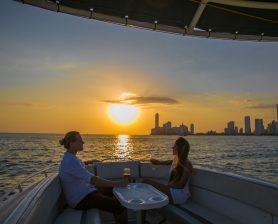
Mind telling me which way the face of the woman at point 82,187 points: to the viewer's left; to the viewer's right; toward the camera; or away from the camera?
to the viewer's right

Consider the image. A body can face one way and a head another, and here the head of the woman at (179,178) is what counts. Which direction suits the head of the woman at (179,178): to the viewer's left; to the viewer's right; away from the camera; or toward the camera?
to the viewer's left

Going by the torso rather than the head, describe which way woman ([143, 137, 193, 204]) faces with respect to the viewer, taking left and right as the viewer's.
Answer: facing away from the viewer and to the left of the viewer

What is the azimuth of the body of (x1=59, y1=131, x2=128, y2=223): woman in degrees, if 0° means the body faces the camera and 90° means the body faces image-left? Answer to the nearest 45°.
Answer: approximately 270°

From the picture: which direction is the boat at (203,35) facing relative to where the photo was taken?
away from the camera
